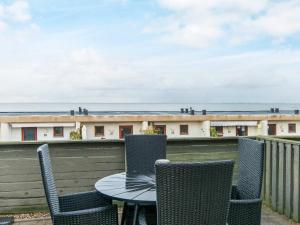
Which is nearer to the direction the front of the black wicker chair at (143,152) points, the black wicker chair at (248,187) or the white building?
the black wicker chair

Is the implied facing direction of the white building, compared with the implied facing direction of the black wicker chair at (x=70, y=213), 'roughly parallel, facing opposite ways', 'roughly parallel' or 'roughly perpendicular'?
roughly perpendicular

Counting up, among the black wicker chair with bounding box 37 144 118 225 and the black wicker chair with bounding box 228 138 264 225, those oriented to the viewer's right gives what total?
1

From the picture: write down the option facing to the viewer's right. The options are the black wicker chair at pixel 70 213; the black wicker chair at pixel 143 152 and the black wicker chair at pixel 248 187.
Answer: the black wicker chair at pixel 70 213

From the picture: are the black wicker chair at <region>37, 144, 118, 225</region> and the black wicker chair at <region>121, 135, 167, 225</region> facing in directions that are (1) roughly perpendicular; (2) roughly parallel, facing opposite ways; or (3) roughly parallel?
roughly perpendicular

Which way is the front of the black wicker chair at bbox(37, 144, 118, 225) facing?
to the viewer's right

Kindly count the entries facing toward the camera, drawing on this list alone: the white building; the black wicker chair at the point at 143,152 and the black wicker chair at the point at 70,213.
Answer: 2
